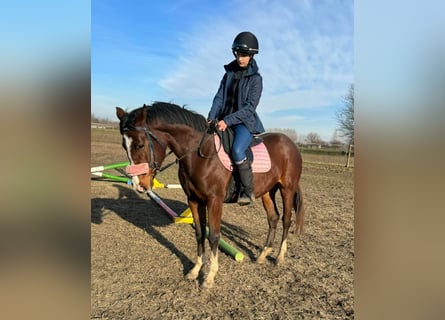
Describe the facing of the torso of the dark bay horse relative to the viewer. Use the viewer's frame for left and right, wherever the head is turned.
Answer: facing the viewer and to the left of the viewer
